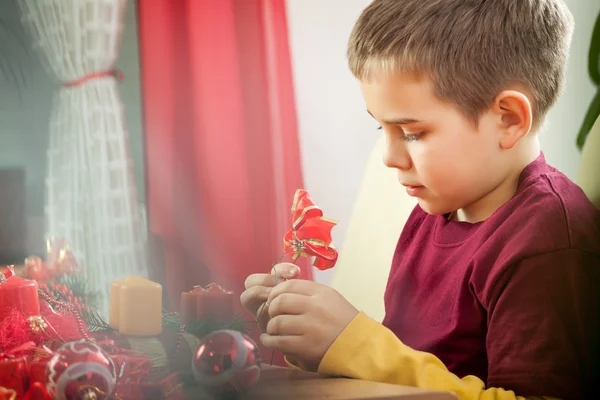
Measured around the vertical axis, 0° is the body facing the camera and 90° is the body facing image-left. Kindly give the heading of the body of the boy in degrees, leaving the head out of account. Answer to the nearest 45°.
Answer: approximately 45°

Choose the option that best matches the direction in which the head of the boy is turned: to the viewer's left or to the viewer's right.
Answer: to the viewer's left
